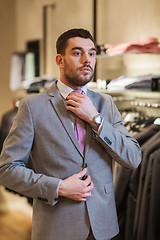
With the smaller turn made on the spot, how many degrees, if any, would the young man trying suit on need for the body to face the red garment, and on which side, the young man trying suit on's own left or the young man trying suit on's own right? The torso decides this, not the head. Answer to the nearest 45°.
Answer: approximately 90° to the young man trying suit on's own left

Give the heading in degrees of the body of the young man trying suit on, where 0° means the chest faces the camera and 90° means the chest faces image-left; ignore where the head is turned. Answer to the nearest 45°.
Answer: approximately 315°

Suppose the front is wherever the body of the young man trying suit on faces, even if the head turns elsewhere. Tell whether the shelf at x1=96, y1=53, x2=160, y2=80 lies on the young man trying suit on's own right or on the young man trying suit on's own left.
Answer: on the young man trying suit on's own left
